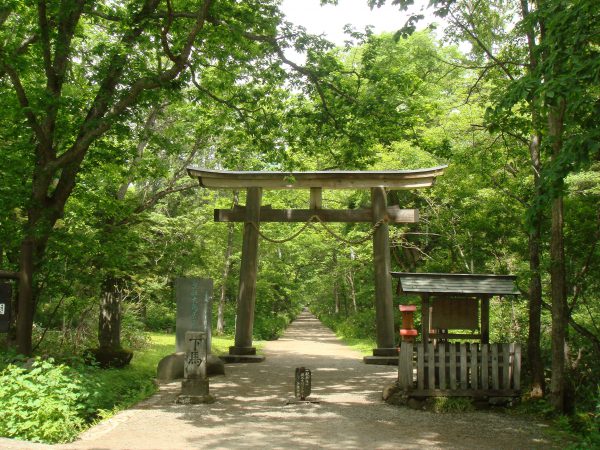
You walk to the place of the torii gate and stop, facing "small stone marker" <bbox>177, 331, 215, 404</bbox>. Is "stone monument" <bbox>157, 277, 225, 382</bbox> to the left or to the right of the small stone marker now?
right

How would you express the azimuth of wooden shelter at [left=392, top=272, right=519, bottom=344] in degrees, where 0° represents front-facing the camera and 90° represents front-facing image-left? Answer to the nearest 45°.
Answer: approximately 0°

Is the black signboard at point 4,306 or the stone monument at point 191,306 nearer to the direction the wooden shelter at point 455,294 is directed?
the black signboard

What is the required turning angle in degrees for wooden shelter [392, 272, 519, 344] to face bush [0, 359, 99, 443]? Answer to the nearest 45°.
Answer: approximately 45° to its right

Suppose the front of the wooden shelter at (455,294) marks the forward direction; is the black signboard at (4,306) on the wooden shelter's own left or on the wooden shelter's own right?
on the wooden shelter's own right

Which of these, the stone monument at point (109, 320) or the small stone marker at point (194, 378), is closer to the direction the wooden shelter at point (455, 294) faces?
the small stone marker

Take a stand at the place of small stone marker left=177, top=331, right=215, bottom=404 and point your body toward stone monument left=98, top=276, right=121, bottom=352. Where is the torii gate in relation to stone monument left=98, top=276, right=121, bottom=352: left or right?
right

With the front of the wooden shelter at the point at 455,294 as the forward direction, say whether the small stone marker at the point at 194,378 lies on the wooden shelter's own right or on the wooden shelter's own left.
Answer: on the wooden shelter's own right

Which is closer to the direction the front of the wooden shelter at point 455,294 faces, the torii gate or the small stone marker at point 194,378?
the small stone marker

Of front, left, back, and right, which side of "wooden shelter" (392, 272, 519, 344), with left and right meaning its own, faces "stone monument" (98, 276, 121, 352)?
right

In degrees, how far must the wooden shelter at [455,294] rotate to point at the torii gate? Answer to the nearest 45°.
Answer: approximately 135° to its right
